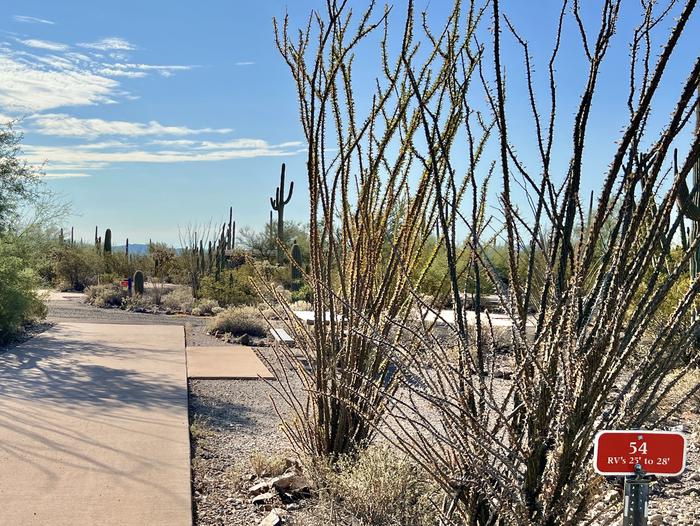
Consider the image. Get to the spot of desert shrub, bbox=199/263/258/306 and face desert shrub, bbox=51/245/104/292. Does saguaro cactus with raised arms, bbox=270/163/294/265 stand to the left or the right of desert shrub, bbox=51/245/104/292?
right

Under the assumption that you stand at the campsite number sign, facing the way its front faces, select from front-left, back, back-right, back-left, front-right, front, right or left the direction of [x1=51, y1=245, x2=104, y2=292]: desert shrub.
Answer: back-right

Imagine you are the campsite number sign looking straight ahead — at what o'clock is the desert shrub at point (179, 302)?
The desert shrub is roughly at 5 o'clock from the campsite number sign.

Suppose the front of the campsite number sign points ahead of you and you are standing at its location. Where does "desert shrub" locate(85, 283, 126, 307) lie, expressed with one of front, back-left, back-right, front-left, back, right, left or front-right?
back-right

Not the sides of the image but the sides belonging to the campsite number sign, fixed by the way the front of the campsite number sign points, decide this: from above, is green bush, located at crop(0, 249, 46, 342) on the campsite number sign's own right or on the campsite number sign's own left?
on the campsite number sign's own right

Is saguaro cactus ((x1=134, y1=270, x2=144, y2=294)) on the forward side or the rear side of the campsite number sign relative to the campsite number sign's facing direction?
on the rear side

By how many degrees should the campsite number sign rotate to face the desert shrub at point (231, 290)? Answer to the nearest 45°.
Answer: approximately 135° to its right

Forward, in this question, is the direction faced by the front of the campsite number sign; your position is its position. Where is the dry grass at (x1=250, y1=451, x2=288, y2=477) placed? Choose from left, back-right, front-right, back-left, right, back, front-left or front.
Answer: back-right

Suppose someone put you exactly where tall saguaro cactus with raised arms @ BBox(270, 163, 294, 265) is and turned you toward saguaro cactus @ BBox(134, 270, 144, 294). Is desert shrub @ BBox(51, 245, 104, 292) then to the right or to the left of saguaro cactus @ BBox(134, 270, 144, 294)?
right

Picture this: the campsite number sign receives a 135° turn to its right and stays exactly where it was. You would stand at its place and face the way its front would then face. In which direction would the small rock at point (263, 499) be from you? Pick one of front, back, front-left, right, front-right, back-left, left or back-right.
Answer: front

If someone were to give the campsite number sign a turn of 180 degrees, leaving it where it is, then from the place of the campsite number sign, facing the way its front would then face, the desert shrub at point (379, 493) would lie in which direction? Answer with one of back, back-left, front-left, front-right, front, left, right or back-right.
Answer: front-left

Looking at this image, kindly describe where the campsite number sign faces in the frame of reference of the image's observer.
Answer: facing the viewer
